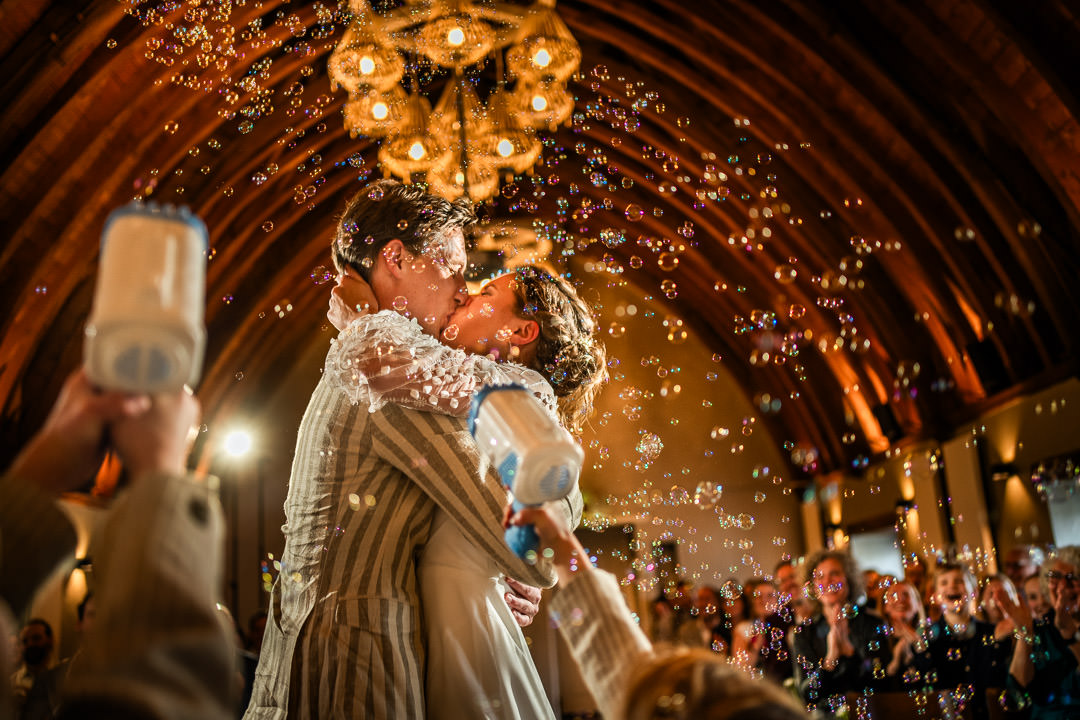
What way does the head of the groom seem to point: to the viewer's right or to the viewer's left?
to the viewer's right

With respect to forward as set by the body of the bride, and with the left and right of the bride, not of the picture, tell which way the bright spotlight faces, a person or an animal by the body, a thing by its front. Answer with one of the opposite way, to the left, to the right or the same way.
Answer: to the left

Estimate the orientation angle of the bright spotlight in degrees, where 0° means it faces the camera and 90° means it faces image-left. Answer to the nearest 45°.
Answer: approximately 0°

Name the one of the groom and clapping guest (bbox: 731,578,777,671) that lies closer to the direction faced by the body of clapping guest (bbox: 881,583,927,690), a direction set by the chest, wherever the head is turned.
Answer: the groom

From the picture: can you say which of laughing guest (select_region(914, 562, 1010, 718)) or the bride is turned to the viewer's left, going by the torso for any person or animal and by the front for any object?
the bride

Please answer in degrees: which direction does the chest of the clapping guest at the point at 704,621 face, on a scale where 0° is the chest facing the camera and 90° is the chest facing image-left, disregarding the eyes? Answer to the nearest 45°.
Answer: approximately 45°

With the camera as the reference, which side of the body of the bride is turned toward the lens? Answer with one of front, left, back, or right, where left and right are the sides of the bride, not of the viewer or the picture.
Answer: left

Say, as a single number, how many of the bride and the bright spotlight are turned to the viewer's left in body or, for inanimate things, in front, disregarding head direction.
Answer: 1

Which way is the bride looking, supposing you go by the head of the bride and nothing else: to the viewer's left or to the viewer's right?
to the viewer's left
